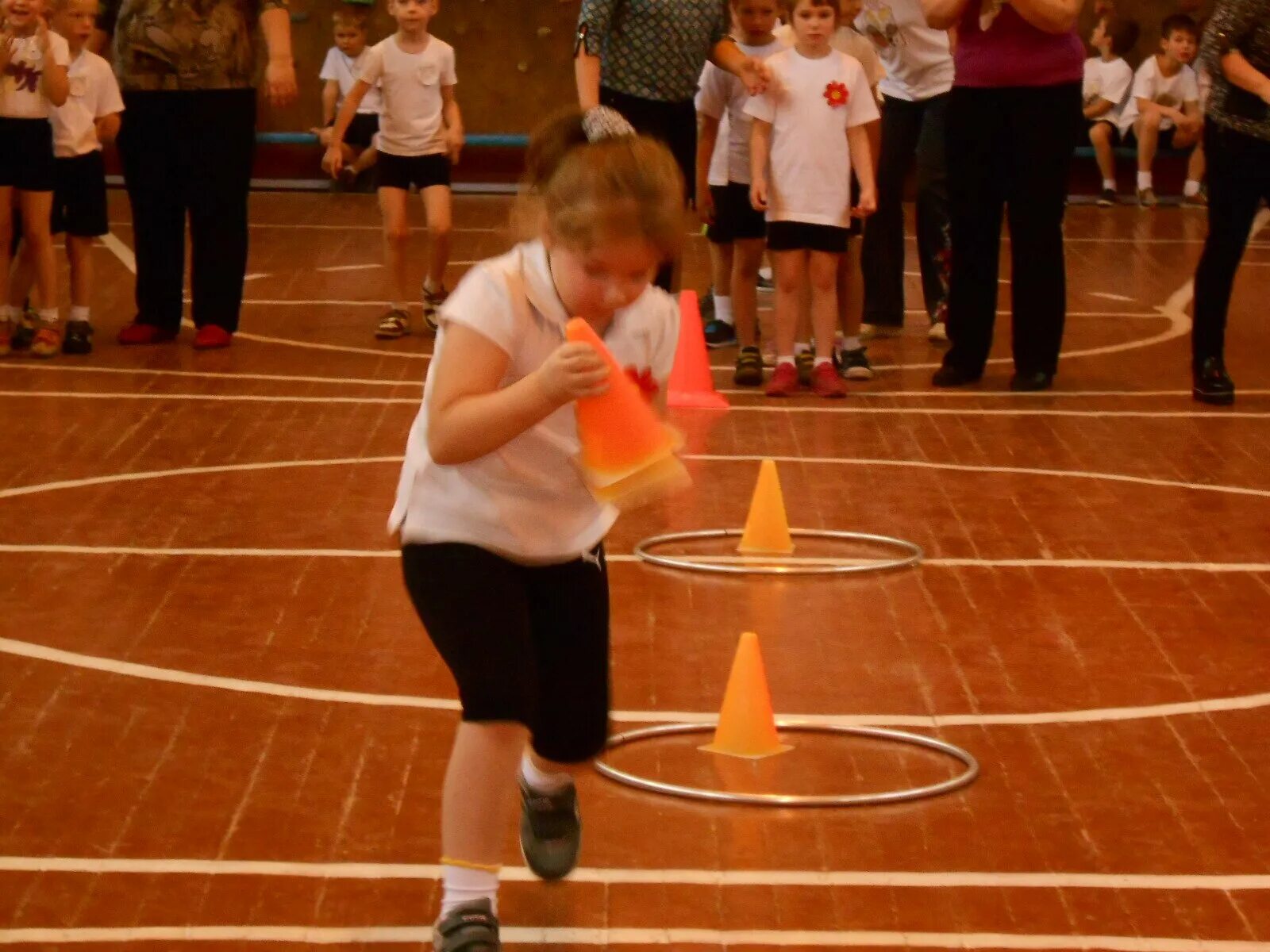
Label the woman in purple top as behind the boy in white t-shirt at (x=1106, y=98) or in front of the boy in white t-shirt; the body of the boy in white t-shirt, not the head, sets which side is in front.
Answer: in front

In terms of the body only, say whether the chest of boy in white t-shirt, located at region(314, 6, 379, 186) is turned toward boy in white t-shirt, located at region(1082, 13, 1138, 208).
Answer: no

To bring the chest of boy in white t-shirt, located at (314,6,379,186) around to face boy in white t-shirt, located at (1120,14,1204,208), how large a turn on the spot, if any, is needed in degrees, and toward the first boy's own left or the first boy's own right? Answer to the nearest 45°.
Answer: approximately 90° to the first boy's own left

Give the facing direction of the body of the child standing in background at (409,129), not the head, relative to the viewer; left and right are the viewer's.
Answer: facing the viewer

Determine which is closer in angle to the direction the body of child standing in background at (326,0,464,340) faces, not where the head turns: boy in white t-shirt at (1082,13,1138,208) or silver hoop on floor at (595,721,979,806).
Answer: the silver hoop on floor

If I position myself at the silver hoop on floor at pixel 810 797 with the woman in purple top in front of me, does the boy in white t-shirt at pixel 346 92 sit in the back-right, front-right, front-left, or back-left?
front-left

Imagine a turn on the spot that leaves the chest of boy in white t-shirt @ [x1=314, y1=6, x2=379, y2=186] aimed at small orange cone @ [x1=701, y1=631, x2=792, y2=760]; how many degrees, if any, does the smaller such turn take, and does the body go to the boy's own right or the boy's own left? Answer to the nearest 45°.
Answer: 0° — they already face it

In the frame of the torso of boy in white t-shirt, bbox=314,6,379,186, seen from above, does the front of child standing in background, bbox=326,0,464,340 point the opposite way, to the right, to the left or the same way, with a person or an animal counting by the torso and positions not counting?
the same way

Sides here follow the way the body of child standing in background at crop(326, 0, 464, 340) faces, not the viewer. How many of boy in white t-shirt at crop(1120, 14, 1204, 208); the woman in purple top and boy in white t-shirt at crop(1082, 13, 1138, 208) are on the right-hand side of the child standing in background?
0

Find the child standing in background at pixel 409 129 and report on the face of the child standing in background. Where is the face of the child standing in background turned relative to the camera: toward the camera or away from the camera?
toward the camera

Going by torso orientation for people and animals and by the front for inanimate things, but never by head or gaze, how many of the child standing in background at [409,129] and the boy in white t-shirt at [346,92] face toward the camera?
2

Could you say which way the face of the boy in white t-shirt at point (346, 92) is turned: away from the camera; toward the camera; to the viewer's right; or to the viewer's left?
toward the camera

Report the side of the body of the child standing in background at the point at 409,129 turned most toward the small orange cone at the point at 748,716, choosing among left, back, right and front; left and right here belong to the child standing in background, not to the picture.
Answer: front

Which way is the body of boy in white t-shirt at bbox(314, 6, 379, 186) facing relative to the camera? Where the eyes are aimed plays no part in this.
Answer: toward the camera

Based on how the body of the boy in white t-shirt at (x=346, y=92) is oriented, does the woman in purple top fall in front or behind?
in front
